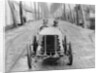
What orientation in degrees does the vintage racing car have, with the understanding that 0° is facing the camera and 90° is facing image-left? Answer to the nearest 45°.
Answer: approximately 0°
